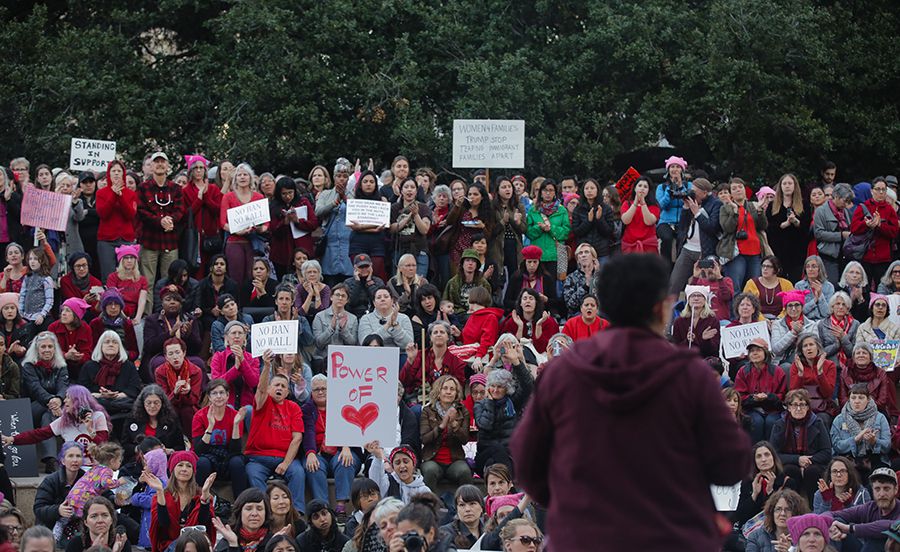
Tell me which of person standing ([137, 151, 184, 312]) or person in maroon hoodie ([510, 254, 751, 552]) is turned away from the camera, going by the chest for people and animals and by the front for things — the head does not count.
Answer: the person in maroon hoodie

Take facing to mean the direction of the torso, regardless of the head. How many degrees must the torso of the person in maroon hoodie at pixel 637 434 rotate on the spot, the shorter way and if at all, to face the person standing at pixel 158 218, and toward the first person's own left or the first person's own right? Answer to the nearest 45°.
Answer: approximately 45° to the first person's own left

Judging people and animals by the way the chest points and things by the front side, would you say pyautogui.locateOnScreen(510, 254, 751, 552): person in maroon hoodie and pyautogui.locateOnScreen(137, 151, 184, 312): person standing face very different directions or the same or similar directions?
very different directions

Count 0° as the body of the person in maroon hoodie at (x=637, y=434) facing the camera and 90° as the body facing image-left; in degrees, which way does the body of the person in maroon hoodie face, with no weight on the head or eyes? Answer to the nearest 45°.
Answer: approximately 180°

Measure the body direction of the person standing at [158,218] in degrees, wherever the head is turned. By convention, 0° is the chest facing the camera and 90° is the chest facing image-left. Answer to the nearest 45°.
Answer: approximately 0°

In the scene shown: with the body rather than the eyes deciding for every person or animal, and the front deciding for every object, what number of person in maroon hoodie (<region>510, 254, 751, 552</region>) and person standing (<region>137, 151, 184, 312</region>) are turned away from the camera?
1

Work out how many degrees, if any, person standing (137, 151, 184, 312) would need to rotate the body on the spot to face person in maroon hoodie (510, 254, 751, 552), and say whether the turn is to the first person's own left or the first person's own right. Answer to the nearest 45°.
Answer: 0° — they already face them
